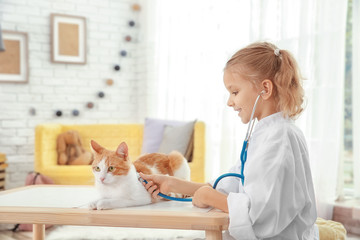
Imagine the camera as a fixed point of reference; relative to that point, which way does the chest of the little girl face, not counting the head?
to the viewer's left

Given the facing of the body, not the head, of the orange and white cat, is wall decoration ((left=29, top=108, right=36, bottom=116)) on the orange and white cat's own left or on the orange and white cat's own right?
on the orange and white cat's own right

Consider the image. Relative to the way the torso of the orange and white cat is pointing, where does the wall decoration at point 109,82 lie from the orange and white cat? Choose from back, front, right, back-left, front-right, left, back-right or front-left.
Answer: back-right

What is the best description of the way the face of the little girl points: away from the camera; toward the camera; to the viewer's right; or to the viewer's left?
to the viewer's left

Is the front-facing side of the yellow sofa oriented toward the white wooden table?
yes

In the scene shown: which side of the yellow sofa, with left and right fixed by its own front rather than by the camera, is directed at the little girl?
front

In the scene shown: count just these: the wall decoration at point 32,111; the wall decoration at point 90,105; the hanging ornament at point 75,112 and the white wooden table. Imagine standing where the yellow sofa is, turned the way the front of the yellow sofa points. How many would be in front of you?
1

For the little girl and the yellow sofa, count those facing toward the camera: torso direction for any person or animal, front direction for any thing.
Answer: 1

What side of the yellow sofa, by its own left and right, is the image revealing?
front

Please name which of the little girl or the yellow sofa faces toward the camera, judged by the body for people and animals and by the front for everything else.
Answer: the yellow sofa

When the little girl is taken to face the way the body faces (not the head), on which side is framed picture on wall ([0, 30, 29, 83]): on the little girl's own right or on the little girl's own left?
on the little girl's own right

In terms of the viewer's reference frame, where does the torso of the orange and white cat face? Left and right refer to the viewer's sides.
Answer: facing the viewer and to the left of the viewer

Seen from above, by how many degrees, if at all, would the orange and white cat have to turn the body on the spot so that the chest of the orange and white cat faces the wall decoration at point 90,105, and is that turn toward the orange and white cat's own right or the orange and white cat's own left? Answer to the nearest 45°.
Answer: approximately 135° to the orange and white cat's own right

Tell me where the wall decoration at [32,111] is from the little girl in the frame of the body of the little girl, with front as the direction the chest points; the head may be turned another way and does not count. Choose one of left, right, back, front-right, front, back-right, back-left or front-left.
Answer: front-right
